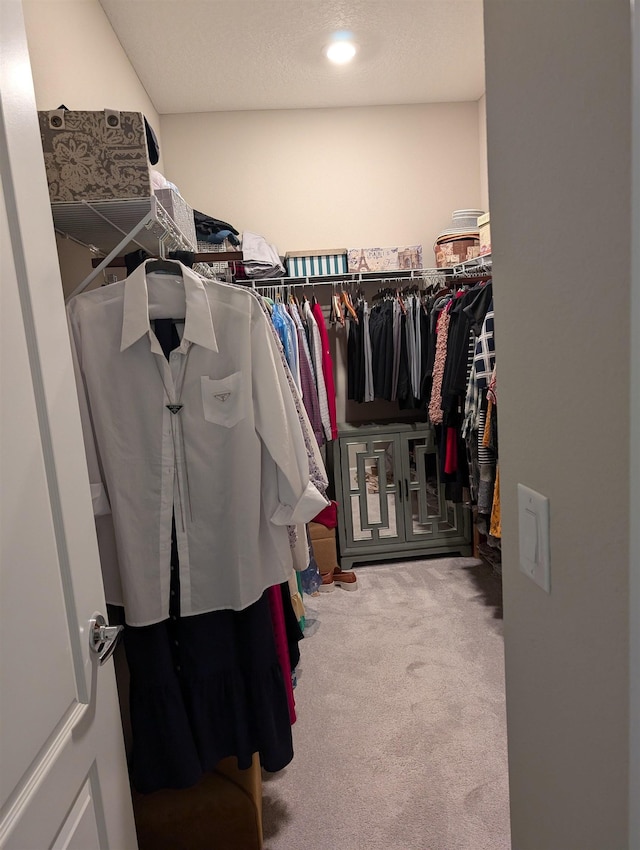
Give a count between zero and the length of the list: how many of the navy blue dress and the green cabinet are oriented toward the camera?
2

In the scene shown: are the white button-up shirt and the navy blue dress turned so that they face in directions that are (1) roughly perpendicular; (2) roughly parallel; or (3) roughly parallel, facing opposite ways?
roughly parallel

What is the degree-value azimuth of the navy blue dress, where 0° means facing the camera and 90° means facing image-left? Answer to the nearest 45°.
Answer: approximately 0°

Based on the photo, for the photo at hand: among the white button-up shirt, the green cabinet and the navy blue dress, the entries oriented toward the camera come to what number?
3

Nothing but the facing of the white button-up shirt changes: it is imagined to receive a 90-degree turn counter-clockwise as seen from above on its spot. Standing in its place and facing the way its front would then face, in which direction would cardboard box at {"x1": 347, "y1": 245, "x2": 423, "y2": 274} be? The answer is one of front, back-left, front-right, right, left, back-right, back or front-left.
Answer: front-left

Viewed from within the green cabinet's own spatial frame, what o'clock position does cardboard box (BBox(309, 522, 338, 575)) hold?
The cardboard box is roughly at 2 o'clock from the green cabinet.

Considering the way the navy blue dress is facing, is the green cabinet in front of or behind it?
behind

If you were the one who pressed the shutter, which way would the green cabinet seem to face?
facing the viewer

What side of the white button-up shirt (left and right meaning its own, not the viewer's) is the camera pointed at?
front

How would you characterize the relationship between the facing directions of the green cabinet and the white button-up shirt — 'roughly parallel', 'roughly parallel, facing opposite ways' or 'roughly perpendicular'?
roughly parallel

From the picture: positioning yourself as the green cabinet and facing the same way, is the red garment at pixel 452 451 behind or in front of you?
in front
